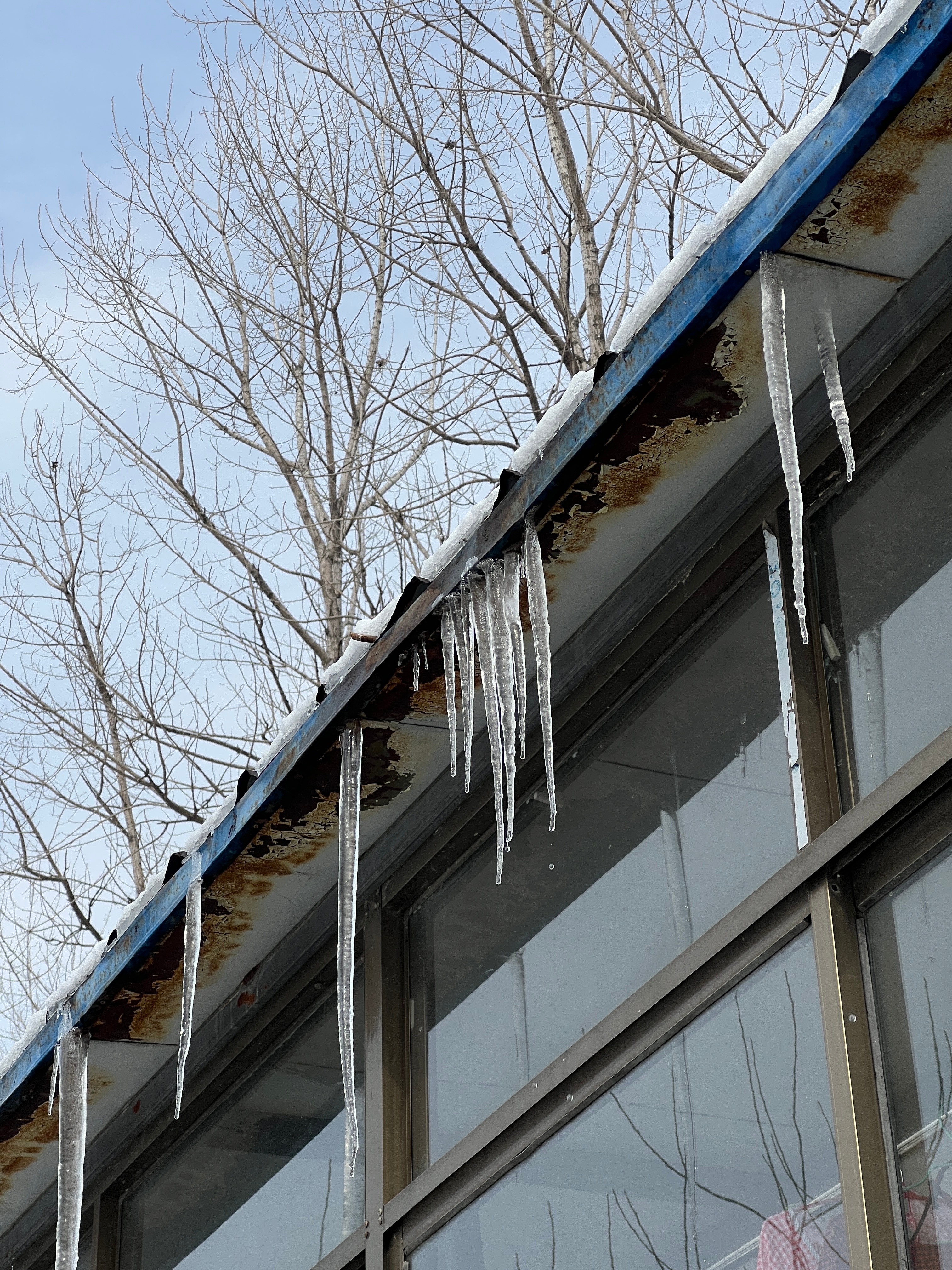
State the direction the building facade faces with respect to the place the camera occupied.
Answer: facing the viewer and to the left of the viewer
